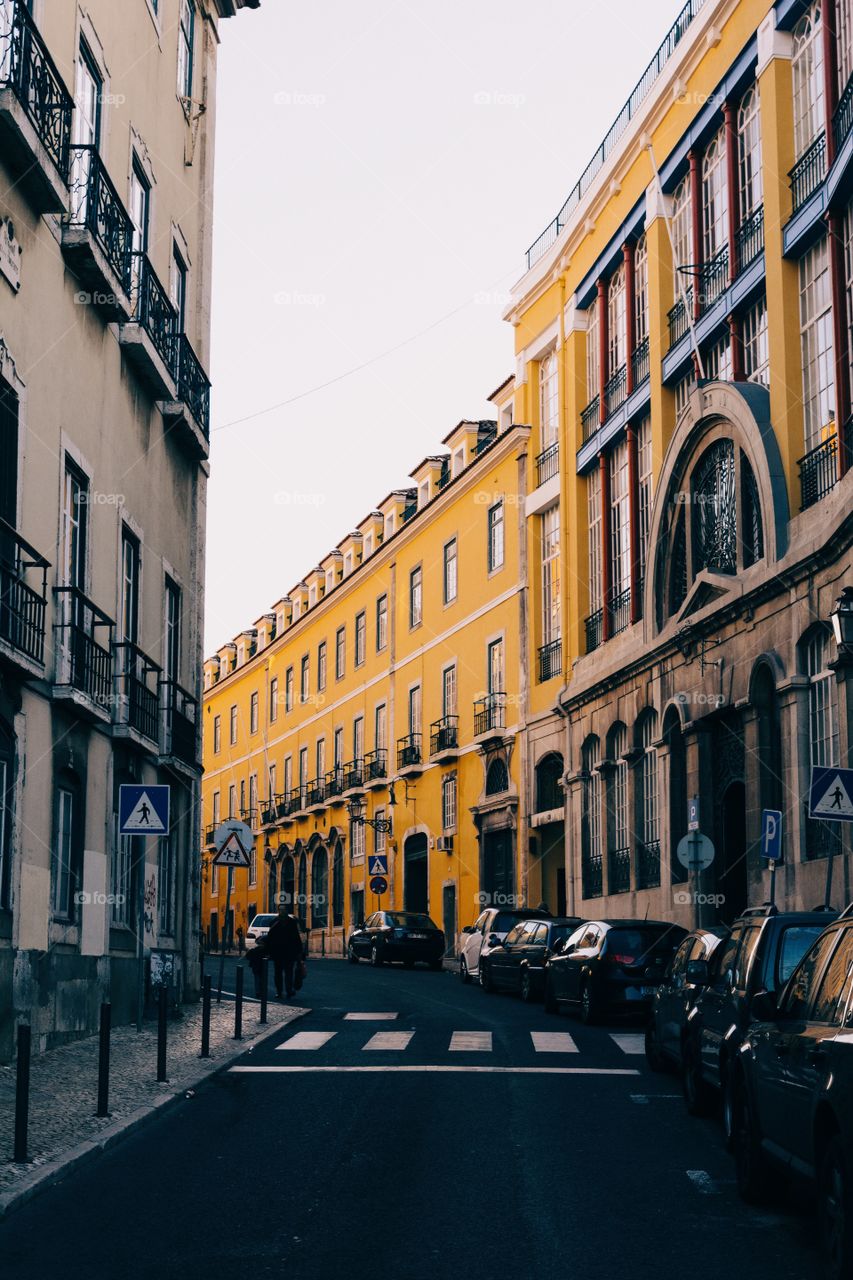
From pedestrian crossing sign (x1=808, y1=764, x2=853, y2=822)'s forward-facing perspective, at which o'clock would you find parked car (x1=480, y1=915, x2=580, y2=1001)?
The parked car is roughly at 5 o'clock from the pedestrian crossing sign.

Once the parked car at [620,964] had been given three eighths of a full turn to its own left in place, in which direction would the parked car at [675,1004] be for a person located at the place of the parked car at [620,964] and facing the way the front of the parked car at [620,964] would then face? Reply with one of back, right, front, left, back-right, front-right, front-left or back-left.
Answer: front

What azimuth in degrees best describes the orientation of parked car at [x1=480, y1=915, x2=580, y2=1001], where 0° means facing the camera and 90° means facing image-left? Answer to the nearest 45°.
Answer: approximately 135°

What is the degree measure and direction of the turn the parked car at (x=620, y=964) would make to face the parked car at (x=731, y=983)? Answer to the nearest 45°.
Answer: approximately 135° to its left

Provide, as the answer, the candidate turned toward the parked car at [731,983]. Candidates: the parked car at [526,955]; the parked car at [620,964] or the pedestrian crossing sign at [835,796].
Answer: the pedestrian crossing sign

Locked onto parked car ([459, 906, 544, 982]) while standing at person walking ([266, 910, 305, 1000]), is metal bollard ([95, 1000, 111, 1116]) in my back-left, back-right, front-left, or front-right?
back-right

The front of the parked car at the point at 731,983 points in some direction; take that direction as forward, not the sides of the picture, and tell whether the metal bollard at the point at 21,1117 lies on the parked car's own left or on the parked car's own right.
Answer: on the parked car's own left

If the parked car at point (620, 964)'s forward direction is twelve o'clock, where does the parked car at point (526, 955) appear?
the parked car at point (526, 955) is roughly at 1 o'clock from the parked car at point (620, 964).

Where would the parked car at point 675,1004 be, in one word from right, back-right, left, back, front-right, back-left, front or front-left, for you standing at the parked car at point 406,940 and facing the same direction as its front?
back-left

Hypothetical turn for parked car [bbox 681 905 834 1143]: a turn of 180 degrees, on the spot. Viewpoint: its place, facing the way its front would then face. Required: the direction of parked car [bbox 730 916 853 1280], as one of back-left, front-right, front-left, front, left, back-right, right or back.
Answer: front-right
